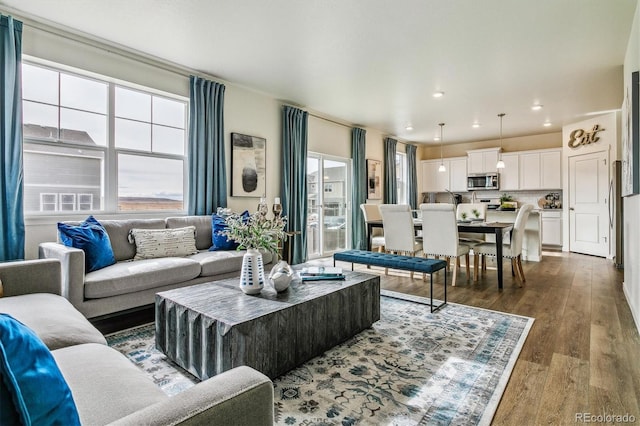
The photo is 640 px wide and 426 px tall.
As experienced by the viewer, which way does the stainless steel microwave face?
facing the viewer

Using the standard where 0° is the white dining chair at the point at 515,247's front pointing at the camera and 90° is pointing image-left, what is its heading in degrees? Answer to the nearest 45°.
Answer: approximately 90°

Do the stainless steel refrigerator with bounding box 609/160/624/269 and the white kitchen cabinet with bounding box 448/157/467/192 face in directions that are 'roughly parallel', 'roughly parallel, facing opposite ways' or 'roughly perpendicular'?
roughly perpendicular

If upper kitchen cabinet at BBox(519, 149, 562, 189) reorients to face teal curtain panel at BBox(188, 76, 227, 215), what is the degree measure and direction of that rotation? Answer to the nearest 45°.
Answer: approximately 45° to its right

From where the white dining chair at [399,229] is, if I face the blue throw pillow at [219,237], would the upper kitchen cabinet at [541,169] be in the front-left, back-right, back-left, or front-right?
back-right

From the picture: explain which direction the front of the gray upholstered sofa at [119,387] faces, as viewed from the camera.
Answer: facing away from the viewer and to the right of the viewer

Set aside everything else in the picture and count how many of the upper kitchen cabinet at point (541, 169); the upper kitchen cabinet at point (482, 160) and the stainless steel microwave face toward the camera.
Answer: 3

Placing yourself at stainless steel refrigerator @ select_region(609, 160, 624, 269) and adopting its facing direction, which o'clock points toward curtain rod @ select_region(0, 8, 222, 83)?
The curtain rod is roughly at 10 o'clock from the stainless steel refrigerator.

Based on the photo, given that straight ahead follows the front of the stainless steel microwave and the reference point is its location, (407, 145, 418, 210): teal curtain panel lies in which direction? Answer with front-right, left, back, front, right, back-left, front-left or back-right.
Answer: right

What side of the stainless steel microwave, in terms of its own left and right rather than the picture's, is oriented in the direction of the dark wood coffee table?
front

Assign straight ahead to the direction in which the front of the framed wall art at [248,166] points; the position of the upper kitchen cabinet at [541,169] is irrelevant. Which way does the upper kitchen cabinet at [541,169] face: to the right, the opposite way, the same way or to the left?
to the right

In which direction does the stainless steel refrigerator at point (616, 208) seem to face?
to the viewer's left

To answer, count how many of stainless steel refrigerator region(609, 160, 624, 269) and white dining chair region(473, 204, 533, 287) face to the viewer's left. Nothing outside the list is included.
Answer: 2

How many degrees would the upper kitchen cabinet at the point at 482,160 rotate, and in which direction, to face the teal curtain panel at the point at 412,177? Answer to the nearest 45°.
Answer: approximately 90° to its right

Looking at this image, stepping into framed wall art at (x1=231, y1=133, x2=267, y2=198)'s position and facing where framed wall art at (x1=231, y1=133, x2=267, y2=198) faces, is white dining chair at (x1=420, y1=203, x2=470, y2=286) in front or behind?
in front

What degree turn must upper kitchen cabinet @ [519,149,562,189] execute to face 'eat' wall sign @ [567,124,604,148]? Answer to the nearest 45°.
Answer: approximately 45° to its left
